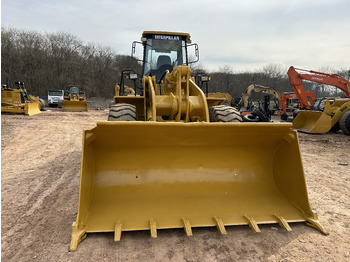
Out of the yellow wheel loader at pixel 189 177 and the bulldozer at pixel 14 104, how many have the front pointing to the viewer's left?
0

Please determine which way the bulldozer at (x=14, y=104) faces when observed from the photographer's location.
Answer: facing the viewer and to the right of the viewer

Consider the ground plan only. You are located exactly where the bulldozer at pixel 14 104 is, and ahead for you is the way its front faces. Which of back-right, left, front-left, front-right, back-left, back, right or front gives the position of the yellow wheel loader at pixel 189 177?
front-right

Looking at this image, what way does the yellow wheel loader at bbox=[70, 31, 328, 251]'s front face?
toward the camera

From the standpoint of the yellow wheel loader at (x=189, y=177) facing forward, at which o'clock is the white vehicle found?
The white vehicle is roughly at 5 o'clock from the yellow wheel loader.

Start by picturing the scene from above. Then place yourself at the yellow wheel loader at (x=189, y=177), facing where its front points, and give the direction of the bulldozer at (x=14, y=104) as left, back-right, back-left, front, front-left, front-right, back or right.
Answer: back-right

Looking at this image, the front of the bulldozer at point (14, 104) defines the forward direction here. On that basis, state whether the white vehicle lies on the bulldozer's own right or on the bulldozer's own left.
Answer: on the bulldozer's own left

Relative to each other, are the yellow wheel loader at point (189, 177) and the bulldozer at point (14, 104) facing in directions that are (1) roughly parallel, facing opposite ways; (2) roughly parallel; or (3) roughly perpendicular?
roughly perpendicular
